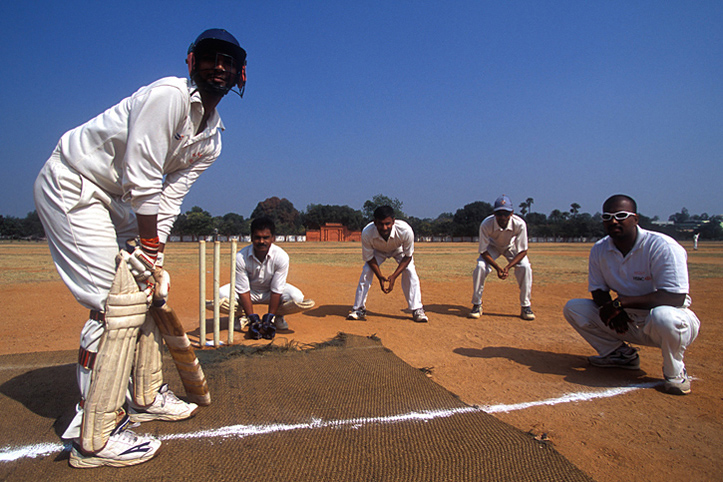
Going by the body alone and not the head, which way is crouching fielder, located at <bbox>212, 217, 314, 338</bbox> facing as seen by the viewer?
toward the camera

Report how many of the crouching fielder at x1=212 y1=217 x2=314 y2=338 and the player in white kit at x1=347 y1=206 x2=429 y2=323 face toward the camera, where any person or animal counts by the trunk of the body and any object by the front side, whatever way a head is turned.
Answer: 2

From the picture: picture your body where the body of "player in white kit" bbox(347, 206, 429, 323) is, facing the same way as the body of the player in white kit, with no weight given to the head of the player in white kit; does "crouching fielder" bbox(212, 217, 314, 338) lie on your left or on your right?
on your right

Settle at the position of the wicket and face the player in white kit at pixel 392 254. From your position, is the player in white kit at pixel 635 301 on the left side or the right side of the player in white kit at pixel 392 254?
right

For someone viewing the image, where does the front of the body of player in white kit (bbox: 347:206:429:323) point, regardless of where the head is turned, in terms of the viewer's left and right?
facing the viewer

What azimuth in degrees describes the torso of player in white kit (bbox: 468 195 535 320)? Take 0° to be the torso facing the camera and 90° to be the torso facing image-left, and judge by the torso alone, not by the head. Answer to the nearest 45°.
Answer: approximately 0°

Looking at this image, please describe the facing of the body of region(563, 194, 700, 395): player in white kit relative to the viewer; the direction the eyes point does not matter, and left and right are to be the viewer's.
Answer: facing the viewer and to the left of the viewer

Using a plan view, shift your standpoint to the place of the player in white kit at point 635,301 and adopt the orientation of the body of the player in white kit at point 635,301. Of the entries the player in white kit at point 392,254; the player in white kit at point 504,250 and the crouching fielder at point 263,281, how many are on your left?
0

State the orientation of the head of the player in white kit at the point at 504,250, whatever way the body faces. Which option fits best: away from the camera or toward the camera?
toward the camera

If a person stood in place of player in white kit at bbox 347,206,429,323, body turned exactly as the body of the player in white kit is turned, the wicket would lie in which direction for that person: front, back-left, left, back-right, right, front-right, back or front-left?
front-right

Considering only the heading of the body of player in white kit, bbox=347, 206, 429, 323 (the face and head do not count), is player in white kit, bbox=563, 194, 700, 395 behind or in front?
in front

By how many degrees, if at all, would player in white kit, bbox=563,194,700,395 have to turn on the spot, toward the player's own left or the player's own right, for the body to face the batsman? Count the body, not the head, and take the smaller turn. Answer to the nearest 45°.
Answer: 0° — they already face them

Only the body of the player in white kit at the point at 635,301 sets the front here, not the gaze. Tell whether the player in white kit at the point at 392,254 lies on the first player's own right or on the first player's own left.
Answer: on the first player's own right

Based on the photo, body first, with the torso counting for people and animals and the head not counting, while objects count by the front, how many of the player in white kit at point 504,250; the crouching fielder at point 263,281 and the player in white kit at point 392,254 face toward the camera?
3

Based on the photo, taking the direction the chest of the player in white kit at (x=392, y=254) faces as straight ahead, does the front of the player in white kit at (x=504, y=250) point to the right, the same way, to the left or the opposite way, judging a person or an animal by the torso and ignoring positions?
the same way

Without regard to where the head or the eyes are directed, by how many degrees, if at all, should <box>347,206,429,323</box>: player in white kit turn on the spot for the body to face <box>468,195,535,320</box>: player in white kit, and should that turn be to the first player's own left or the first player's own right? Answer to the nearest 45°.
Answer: approximately 90° to the first player's own left

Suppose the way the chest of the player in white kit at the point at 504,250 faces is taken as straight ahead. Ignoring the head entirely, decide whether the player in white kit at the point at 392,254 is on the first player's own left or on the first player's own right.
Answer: on the first player's own right

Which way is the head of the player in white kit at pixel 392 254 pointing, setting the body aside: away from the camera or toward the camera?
toward the camera

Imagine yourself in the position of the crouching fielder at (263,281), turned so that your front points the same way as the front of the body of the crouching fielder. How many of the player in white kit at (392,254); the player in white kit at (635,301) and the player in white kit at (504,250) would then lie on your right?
0
